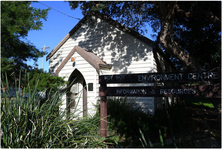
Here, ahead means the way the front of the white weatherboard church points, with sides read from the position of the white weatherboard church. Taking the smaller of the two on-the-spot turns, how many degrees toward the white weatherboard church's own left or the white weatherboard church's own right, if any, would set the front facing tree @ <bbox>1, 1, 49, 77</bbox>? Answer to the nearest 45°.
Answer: approximately 45° to the white weatherboard church's own right

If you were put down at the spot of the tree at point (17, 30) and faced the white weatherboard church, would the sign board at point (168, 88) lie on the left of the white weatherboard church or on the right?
right

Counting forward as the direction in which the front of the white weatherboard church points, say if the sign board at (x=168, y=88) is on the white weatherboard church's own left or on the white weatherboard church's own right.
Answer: on the white weatherboard church's own left

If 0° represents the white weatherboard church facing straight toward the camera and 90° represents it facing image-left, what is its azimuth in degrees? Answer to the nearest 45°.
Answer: approximately 45°
